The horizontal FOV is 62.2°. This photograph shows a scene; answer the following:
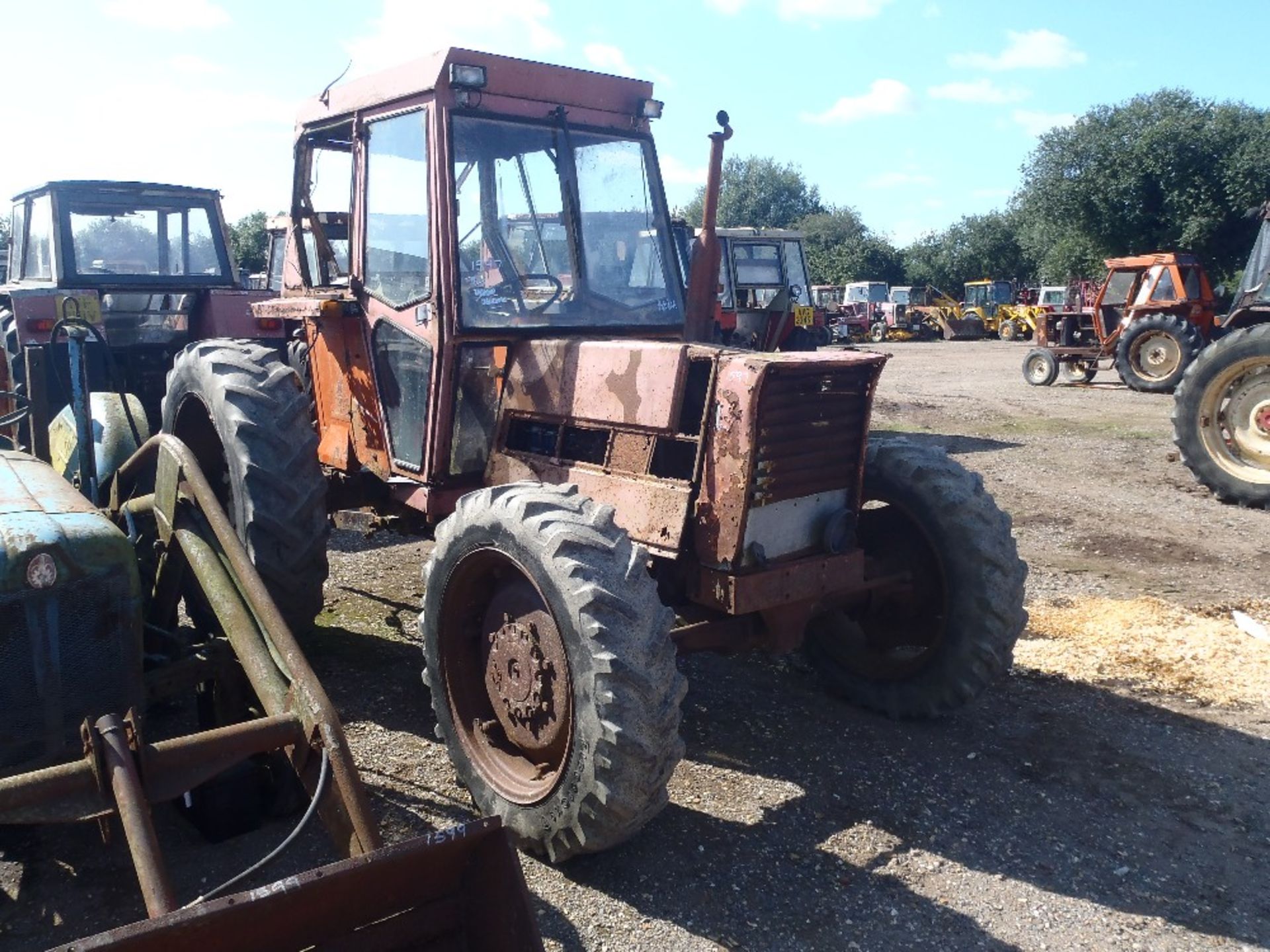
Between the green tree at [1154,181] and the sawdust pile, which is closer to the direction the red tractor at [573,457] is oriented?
the sawdust pile

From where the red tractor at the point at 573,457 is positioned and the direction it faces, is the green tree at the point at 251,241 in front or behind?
behind

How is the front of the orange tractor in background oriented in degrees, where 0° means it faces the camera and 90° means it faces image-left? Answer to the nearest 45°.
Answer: approximately 135°

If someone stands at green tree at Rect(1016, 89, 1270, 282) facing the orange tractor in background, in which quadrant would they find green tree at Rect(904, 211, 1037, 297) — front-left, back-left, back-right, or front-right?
back-right

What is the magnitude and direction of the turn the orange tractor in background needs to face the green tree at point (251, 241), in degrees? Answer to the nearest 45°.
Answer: approximately 45° to its left

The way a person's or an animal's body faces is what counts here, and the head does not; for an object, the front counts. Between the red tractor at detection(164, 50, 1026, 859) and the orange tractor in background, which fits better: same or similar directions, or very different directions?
very different directions

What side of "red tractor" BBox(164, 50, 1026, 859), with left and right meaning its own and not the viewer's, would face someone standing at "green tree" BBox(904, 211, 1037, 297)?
left

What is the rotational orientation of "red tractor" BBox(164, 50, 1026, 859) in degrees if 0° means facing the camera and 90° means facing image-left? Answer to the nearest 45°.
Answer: approximately 315°
